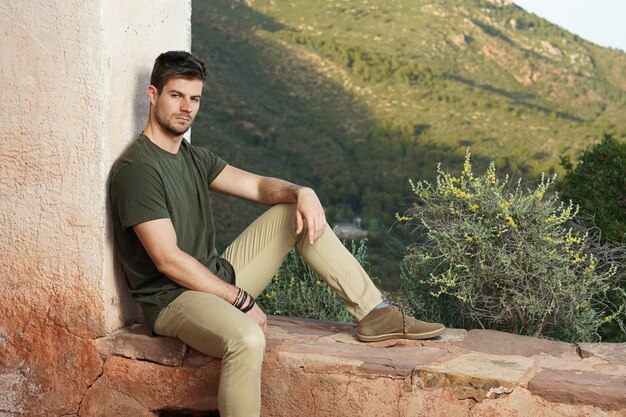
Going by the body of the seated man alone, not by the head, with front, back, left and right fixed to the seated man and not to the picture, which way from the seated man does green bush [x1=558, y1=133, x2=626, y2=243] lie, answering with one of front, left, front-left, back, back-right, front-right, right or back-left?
left

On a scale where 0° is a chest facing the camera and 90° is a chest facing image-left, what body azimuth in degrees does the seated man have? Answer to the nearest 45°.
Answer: approximately 315°

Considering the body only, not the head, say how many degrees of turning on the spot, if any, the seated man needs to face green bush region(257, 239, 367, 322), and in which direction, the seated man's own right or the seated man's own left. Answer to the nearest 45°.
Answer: approximately 135° to the seated man's own left

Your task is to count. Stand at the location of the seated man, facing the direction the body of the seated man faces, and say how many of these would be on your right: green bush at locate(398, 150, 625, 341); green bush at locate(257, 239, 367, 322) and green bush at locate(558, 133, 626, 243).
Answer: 0

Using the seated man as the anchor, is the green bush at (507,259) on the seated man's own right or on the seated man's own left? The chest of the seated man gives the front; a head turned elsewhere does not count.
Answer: on the seated man's own left
